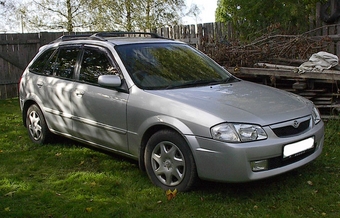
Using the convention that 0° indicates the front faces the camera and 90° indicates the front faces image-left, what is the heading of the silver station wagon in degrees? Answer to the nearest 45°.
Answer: approximately 315°

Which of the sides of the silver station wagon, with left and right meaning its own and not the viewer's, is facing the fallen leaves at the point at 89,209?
right

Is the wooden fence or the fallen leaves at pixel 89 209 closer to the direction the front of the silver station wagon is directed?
the fallen leaves
